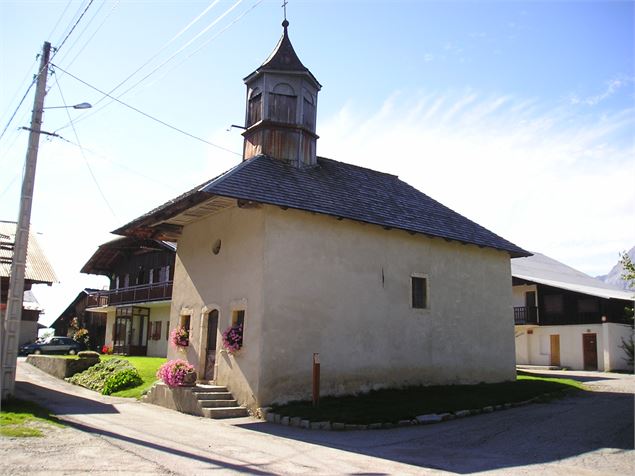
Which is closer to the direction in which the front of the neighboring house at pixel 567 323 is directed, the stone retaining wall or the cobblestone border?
the cobblestone border

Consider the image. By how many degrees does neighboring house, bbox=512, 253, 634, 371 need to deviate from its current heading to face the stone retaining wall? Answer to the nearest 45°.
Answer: approximately 45° to its right

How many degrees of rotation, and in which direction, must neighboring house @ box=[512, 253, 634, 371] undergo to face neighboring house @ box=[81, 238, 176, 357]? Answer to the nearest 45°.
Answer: approximately 90° to its right

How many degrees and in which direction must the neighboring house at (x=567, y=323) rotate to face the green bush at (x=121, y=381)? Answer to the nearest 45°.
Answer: approximately 45° to its right

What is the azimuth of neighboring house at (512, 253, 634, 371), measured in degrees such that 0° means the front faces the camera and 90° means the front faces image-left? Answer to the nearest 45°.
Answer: approximately 0°

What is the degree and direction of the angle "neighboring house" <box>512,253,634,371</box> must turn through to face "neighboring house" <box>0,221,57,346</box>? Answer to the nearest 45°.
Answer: approximately 45° to its right

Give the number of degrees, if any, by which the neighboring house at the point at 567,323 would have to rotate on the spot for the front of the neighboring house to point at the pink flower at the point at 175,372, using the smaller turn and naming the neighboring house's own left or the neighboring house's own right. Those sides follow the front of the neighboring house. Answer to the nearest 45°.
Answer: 0° — it already faces it

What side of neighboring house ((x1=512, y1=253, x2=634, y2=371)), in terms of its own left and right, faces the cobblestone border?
front

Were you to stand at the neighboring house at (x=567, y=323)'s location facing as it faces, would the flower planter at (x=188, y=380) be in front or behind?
in front
